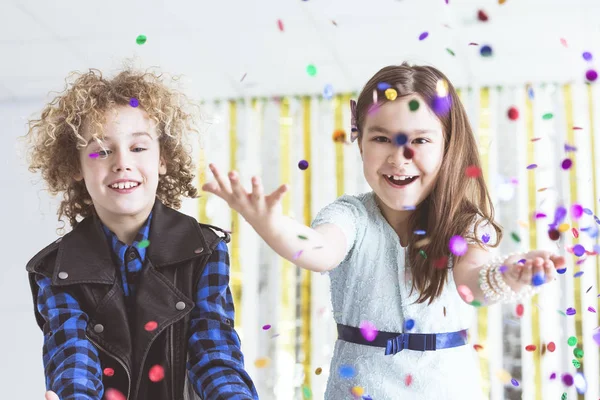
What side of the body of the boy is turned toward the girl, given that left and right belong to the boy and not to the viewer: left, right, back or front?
left

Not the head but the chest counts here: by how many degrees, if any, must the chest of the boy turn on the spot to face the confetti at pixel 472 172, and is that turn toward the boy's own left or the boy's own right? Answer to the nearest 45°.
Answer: approximately 90° to the boy's own left

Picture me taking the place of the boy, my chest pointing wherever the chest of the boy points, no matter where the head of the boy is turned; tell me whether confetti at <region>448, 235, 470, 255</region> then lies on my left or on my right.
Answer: on my left

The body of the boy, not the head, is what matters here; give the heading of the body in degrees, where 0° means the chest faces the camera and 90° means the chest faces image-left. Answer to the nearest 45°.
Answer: approximately 0°

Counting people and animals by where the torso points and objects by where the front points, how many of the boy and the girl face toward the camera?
2
